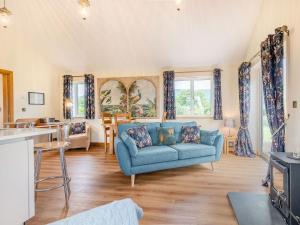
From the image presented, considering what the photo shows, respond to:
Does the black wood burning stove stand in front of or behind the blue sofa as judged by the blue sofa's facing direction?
in front

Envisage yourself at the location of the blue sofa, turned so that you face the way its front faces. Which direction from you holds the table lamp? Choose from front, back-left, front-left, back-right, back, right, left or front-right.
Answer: left

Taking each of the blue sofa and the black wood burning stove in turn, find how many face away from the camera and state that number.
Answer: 0

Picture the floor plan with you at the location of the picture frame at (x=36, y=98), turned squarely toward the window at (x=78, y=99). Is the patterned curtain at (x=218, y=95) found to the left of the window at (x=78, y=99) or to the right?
right

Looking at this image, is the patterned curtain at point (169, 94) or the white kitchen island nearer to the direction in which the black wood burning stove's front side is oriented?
the white kitchen island

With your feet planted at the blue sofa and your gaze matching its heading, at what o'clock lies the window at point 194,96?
The window is roughly at 8 o'clock from the blue sofa.

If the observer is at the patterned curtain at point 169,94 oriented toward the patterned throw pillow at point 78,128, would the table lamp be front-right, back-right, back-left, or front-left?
back-left

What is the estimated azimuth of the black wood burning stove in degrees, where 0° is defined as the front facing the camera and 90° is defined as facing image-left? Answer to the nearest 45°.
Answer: approximately 45°

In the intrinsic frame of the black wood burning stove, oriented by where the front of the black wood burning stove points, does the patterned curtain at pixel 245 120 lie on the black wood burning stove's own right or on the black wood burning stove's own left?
on the black wood burning stove's own right

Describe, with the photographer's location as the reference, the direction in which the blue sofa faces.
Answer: facing the viewer and to the right of the viewer

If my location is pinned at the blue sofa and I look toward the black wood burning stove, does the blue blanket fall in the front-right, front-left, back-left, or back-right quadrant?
front-right

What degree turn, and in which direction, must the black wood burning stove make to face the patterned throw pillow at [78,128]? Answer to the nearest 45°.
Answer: approximately 45° to its right

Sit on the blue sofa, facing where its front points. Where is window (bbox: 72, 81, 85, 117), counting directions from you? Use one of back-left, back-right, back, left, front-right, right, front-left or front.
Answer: back

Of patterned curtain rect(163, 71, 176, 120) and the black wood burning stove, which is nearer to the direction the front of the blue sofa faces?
the black wood burning stove

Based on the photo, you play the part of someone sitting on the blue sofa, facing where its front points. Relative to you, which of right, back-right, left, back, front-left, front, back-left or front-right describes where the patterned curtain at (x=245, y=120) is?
left

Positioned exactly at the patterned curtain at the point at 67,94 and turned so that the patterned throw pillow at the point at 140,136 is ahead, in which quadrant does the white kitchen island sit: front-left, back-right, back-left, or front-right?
front-right

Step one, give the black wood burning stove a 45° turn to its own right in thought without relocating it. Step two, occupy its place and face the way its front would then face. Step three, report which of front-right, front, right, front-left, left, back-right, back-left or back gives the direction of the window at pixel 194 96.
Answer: front-right
